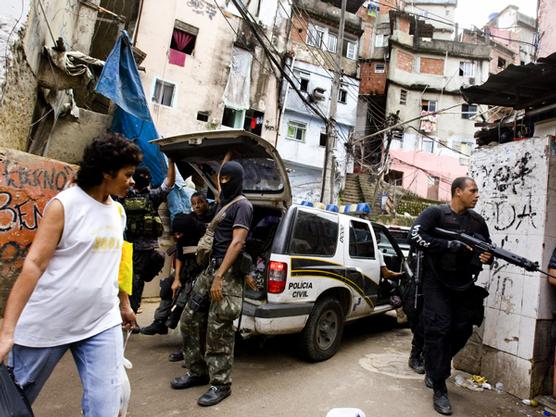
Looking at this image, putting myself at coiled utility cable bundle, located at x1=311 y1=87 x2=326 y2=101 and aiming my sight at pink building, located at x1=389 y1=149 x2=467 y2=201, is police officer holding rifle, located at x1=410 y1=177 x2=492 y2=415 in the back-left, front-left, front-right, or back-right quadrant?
back-right

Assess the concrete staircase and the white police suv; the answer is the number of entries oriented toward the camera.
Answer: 1

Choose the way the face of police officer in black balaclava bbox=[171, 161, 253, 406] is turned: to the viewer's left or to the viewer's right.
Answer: to the viewer's left

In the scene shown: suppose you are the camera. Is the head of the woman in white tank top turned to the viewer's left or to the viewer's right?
to the viewer's right

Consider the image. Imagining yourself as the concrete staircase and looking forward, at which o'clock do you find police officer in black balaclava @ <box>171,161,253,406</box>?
The police officer in black balaclava is roughly at 12 o'clock from the concrete staircase.

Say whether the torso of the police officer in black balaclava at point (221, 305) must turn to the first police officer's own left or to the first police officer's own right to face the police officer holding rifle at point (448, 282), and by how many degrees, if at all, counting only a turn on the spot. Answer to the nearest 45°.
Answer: approximately 135° to the first police officer's own left

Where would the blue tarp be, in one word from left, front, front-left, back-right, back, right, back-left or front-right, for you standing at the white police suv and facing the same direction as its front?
left

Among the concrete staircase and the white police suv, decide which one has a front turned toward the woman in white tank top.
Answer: the concrete staircase

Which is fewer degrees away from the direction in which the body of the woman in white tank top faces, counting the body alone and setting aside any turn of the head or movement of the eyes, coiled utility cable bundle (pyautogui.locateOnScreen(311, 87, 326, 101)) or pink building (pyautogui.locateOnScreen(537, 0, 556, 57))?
the pink building
